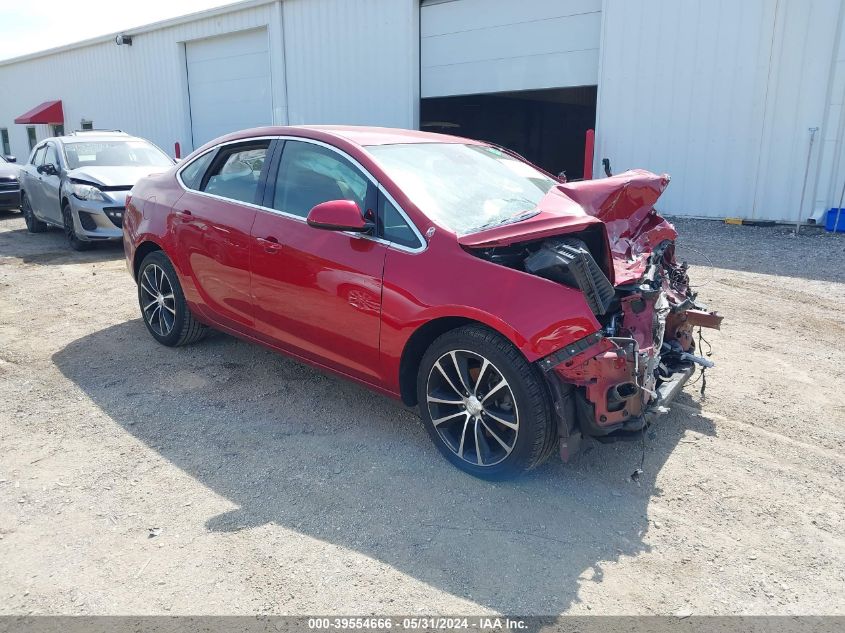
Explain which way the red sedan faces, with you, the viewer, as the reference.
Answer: facing the viewer and to the right of the viewer

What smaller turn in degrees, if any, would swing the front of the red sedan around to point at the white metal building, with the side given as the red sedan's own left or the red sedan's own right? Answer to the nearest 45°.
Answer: approximately 135° to the red sedan's own left

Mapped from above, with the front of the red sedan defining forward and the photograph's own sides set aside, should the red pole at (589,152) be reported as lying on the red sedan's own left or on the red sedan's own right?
on the red sedan's own left
